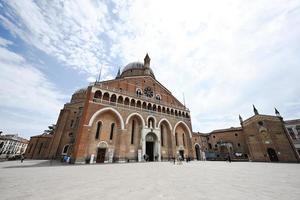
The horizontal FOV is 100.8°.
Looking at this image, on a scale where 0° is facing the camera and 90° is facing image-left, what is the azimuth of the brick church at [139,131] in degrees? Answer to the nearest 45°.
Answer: approximately 315°

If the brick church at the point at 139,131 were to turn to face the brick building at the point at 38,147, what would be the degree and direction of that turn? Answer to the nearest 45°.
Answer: approximately 135° to its right

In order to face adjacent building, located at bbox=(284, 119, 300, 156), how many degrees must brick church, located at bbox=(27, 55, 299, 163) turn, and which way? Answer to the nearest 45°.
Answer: approximately 45° to its left
